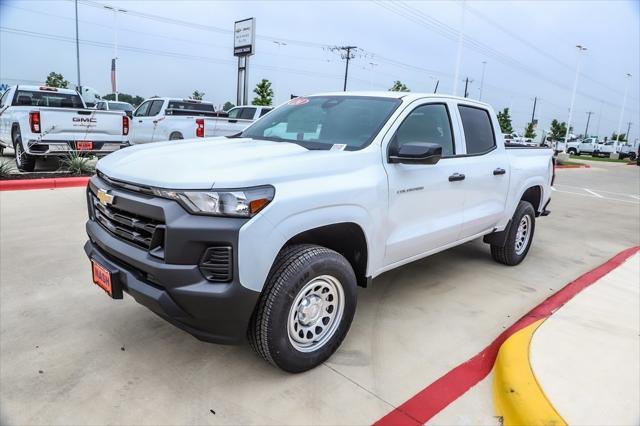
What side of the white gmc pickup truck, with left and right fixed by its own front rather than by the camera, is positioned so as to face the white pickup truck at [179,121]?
right

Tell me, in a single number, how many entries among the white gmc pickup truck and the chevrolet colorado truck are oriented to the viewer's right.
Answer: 0

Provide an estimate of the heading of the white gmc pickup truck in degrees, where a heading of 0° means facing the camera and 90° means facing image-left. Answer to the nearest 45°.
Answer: approximately 135°

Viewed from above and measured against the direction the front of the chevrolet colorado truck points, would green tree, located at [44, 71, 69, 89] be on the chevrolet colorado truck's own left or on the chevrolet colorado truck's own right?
on the chevrolet colorado truck's own right

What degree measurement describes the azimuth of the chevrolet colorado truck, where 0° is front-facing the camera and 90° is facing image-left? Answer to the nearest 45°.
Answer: approximately 45°

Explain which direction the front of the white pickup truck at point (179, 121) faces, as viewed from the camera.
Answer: facing away from the viewer and to the left of the viewer

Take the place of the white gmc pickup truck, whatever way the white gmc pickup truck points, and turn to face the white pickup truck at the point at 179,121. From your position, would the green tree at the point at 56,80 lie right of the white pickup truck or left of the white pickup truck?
left

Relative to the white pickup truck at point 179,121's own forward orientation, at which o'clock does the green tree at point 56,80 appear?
The green tree is roughly at 1 o'clock from the white pickup truck.

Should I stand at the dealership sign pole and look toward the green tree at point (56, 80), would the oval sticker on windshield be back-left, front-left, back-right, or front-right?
back-left

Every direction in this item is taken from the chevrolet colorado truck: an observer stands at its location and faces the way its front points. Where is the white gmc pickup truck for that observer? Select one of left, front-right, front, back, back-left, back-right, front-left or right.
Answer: right
